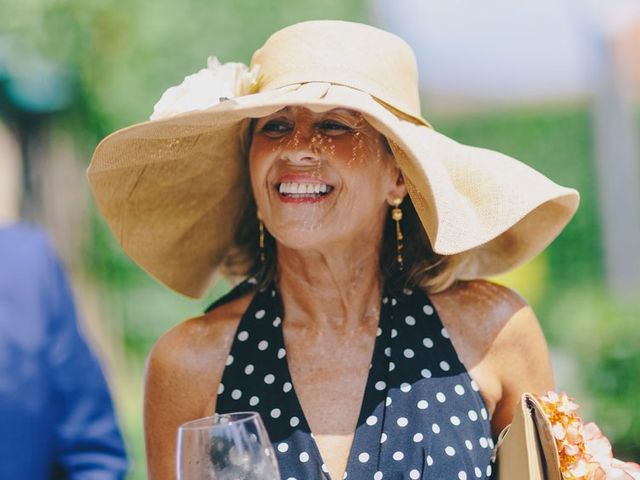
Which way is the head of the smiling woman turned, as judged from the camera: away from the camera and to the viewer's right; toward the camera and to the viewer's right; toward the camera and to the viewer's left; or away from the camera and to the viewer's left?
toward the camera and to the viewer's left

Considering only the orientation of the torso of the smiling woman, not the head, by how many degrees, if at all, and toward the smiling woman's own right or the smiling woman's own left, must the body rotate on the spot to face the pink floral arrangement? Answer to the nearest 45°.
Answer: approximately 45° to the smiling woman's own left

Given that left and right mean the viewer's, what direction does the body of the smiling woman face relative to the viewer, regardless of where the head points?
facing the viewer
